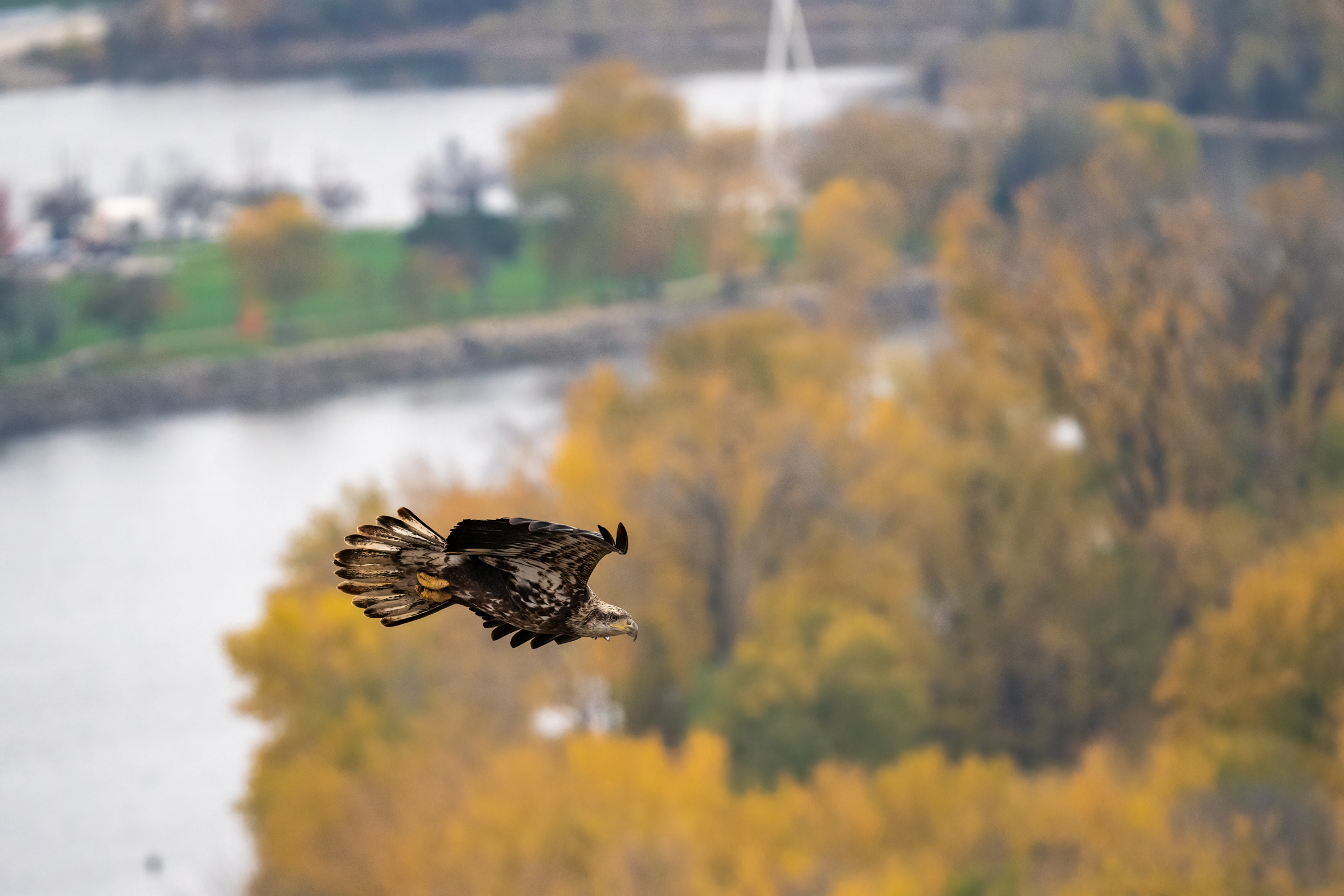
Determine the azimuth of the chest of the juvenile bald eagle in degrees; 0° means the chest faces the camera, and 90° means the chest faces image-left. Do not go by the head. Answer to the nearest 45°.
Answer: approximately 270°
